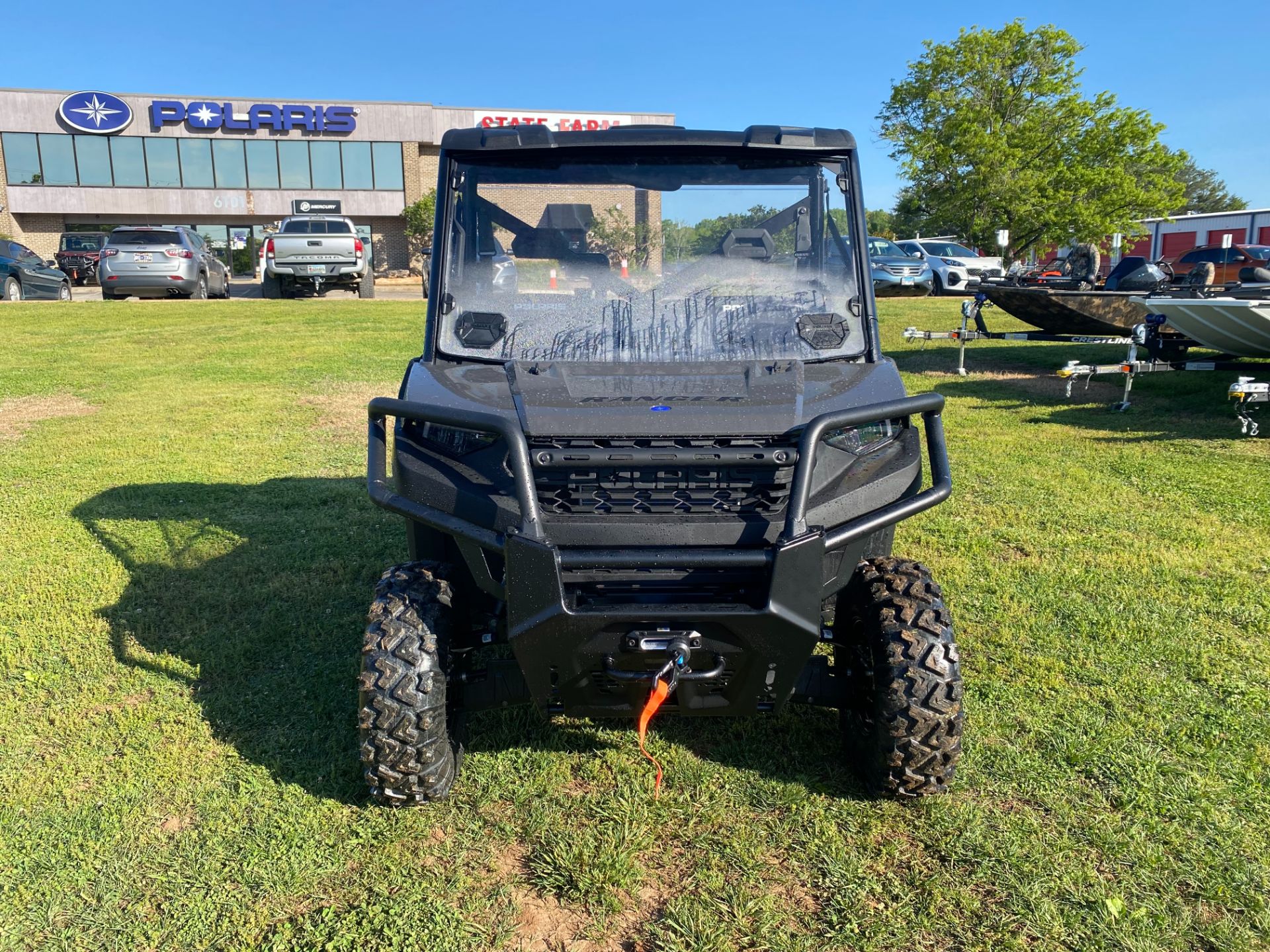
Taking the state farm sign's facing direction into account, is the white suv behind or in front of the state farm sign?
in front

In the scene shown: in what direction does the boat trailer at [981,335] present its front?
to the viewer's left

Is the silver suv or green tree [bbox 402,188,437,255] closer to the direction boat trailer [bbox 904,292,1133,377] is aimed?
the silver suv

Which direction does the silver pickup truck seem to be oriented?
away from the camera

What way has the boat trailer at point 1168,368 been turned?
to the viewer's left

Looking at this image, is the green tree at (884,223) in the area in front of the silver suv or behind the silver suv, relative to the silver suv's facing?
in front

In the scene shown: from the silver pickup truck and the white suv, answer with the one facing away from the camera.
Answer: the silver pickup truck

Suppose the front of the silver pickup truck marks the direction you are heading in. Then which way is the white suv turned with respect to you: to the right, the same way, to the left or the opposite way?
the opposite way

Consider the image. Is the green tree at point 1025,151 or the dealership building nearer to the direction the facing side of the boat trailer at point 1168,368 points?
the dealership building

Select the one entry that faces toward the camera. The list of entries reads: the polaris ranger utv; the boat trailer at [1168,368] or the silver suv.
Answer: the polaris ranger utv

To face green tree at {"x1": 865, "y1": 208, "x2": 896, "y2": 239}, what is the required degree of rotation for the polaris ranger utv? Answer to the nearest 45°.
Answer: approximately 180°

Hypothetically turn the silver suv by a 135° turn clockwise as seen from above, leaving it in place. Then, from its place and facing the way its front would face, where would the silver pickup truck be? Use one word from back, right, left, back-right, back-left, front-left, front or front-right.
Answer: left

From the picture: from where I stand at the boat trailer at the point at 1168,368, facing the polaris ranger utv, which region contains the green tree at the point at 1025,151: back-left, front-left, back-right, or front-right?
back-right

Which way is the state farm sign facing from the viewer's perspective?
toward the camera

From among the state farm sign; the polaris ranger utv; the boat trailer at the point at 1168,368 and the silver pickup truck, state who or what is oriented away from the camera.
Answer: the silver pickup truck
